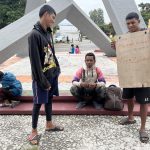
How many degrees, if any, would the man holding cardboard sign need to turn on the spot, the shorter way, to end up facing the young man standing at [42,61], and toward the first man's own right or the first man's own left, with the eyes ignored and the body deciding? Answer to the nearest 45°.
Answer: approximately 90° to the first man's own right

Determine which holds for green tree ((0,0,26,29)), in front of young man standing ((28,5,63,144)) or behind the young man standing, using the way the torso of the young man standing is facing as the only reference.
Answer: behind

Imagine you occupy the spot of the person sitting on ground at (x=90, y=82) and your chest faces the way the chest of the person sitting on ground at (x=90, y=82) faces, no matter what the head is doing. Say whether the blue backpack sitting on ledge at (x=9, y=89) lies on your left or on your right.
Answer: on your right

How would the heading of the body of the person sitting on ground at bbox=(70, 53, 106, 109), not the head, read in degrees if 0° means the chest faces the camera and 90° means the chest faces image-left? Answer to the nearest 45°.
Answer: approximately 0°

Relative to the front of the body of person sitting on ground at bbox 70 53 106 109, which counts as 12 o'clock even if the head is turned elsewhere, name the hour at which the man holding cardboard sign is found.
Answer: The man holding cardboard sign is roughly at 11 o'clock from the person sitting on ground.

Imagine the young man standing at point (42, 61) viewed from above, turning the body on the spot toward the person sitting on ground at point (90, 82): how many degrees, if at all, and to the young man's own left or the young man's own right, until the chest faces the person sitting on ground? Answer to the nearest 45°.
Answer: approximately 90° to the young man's own left

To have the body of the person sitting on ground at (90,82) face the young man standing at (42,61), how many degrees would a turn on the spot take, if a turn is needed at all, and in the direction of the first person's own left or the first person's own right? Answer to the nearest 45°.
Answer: approximately 45° to the first person's own right

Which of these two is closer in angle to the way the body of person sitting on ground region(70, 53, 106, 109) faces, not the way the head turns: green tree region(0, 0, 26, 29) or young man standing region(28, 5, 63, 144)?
the young man standing

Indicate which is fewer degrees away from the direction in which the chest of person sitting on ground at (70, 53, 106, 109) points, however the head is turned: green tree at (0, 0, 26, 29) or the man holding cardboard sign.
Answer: the man holding cardboard sign
